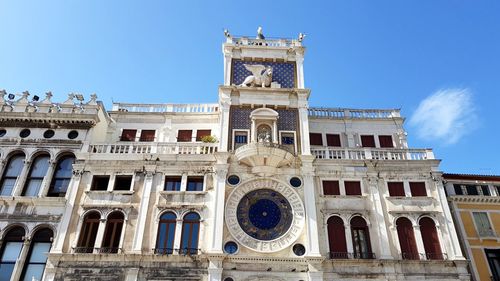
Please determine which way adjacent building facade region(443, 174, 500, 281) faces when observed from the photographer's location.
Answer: facing the viewer
